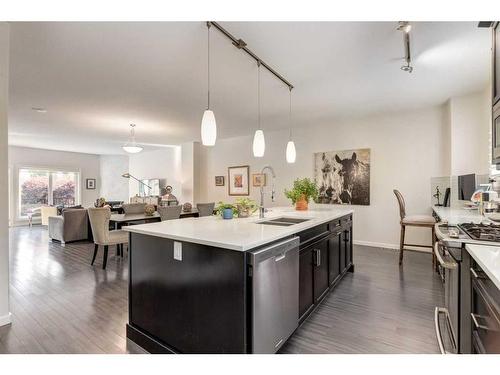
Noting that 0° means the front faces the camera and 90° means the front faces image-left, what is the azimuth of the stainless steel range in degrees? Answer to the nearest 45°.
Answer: approximately 90°

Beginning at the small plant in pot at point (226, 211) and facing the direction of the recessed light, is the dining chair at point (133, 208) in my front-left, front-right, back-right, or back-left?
front-right

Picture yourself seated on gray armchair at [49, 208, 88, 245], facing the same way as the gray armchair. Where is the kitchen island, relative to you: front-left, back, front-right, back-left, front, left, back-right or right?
back-left

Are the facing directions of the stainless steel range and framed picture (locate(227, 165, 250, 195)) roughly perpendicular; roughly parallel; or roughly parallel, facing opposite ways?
roughly perpendicular

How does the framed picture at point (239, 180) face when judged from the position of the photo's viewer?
facing the viewer and to the left of the viewer

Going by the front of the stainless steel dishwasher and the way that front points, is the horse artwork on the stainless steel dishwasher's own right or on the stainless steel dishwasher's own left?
on the stainless steel dishwasher's own left

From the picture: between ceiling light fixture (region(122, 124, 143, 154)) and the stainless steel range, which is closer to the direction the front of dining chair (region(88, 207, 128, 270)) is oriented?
the ceiling light fixture

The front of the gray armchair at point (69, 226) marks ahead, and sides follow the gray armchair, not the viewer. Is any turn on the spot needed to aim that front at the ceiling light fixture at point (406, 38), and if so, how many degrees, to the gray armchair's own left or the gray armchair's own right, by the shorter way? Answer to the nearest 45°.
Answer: approximately 180°

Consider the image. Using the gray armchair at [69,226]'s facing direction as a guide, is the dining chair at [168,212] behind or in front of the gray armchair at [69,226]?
behind

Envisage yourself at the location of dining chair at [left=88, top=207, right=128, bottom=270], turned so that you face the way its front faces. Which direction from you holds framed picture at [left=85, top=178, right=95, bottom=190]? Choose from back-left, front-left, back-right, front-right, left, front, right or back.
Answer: front-left

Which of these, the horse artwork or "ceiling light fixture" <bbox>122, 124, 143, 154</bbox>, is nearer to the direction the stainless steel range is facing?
the ceiling light fixture

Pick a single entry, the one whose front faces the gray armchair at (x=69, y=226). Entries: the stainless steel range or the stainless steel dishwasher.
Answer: the stainless steel range

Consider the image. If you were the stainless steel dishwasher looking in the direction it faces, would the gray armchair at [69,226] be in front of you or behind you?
behind

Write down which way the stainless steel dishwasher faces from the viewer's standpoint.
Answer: facing the viewer and to the right of the viewer

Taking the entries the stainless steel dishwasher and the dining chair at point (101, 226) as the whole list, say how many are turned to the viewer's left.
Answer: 0
